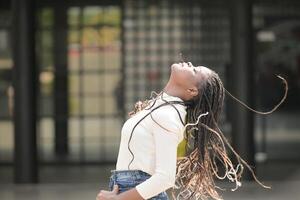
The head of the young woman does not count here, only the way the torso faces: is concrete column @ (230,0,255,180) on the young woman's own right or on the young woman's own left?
on the young woman's own right

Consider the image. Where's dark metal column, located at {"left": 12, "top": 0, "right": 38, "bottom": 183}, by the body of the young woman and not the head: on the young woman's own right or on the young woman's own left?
on the young woman's own right

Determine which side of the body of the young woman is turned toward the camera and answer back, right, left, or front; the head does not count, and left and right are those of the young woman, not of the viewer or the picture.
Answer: left
